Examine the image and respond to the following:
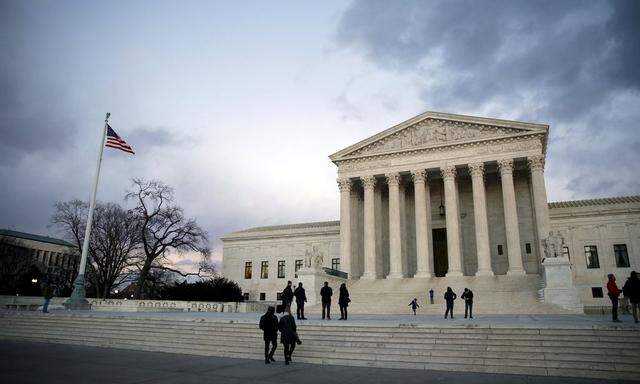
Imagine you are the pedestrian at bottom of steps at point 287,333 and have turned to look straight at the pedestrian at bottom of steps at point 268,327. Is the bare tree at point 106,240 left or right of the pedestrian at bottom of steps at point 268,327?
right

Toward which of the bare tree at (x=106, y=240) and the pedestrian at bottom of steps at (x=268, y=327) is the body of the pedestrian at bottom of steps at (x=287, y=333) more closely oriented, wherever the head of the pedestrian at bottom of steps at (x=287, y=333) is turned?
the bare tree

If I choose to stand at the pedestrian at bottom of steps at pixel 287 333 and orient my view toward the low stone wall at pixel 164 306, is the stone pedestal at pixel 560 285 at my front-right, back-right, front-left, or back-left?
front-right

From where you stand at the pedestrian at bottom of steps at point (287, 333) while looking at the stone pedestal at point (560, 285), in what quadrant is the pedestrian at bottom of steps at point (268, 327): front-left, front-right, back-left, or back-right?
back-left

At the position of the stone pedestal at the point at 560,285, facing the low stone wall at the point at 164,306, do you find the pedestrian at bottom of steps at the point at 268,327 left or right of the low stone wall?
left
